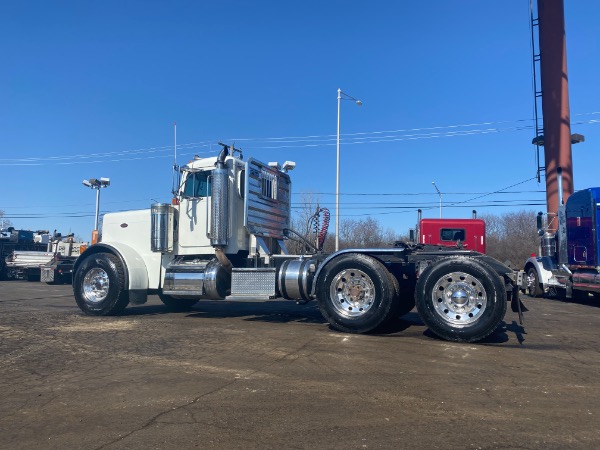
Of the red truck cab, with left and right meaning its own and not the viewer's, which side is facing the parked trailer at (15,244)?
left

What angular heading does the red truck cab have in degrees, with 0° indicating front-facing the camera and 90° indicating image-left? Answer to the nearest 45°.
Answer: approximately 180°

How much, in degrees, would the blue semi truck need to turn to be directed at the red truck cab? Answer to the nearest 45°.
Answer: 0° — it already faces it

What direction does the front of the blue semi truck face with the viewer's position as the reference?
facing away from the viewer and to the left of the viewer

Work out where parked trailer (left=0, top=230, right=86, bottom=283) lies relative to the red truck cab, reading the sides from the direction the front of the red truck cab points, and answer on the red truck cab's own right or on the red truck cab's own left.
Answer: on the red truck cab's own left

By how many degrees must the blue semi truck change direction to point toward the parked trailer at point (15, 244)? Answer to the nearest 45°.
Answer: approximately 45° to its left

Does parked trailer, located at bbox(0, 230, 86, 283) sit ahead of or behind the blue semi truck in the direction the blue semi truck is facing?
ahead

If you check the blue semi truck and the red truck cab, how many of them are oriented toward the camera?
0
